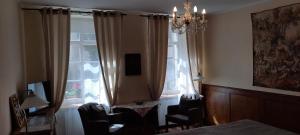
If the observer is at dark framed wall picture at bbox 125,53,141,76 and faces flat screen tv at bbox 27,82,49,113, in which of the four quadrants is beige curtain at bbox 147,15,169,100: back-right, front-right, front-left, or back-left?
back-left

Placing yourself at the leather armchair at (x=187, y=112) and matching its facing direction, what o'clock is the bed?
The bed is roughly at 10 o'clock from the leather armchair.

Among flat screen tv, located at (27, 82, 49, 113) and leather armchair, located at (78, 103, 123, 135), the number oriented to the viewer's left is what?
0

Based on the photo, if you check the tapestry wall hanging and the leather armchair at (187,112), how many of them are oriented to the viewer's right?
0

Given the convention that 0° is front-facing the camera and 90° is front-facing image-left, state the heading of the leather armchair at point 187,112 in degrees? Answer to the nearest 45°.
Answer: approximately 45°

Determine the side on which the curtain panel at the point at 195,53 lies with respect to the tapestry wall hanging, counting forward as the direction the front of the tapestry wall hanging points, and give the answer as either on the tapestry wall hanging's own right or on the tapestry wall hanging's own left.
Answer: on the tapestry wall hanging's own right

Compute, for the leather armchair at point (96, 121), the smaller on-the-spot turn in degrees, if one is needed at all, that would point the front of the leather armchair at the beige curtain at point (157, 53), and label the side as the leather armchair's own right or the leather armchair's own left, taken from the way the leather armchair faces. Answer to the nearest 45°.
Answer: approximately 90° to the leather armchair's own left

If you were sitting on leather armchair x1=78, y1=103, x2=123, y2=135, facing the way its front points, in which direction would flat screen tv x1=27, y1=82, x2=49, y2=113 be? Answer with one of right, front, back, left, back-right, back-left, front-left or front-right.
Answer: back-right

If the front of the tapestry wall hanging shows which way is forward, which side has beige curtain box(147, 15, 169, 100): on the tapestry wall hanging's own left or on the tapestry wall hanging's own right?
on the tapestry wall hanging's own right

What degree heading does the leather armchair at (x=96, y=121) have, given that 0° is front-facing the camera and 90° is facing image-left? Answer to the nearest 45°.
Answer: approximately 315°

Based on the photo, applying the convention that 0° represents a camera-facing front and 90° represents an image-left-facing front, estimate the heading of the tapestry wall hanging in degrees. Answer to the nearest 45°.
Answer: approximately 45°

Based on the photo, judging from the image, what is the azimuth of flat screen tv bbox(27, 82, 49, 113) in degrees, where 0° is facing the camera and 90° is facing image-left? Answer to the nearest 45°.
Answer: approximately 315°

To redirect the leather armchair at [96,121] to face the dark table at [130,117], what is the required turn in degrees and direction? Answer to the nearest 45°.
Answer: approximately 90° to its left
